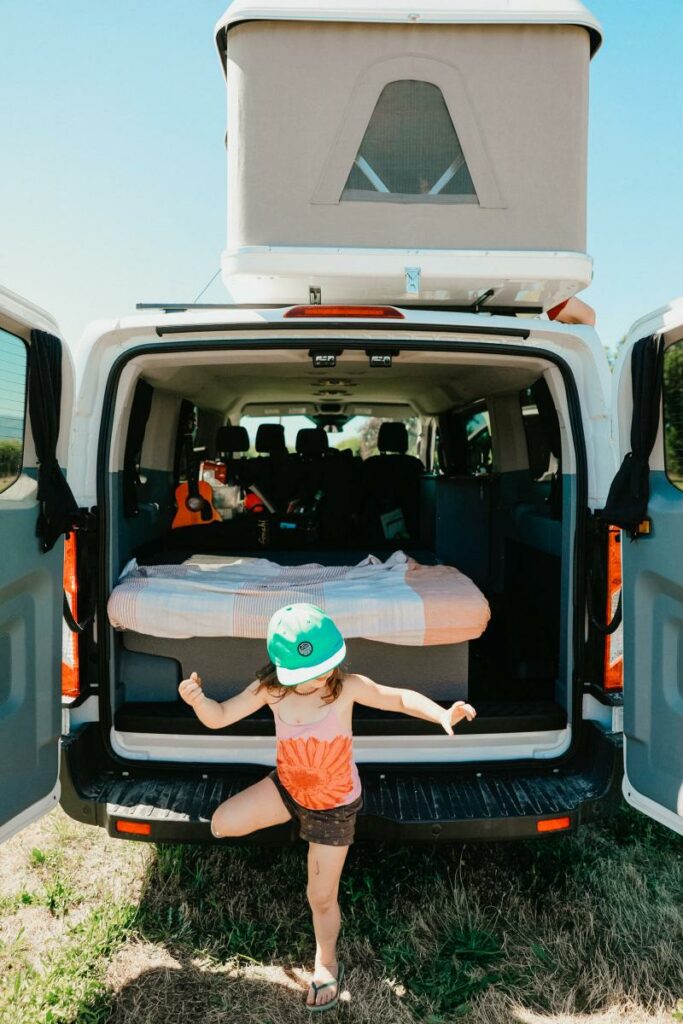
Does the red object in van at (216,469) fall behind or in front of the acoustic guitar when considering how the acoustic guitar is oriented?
behind

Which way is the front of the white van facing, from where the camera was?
facing away from the viewer

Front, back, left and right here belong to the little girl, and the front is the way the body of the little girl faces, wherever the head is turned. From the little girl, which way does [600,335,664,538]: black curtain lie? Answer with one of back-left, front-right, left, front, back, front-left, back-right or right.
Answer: left

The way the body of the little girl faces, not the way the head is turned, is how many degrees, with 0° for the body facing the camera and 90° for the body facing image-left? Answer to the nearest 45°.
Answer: approximately 0°

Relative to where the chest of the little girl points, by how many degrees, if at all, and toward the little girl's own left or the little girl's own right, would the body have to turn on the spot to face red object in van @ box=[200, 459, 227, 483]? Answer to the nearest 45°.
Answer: approximately 180°

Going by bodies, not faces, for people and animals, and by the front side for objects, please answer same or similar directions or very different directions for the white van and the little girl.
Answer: very different directions

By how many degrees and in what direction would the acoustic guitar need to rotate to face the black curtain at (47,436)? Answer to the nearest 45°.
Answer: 0° — it already faces it

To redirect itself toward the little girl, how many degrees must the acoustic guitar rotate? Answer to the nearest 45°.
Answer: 0° — it already faces them

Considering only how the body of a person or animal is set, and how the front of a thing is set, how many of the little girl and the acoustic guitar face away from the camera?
0
